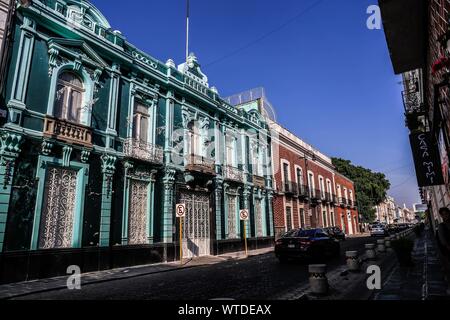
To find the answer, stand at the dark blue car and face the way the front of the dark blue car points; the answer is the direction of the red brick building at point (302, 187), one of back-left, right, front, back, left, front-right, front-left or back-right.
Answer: front-left

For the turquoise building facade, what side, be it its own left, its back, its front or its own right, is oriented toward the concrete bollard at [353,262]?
front

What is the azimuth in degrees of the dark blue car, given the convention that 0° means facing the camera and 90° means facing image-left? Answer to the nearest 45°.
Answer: approximately 225°

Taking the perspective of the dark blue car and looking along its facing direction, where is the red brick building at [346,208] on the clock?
The red brick building is roughly at 11 o'clock from the dark blue car.

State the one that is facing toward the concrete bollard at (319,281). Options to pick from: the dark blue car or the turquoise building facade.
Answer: the turquoise building facade

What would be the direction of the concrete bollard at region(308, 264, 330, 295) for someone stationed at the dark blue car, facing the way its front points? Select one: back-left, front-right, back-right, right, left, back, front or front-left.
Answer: back-right

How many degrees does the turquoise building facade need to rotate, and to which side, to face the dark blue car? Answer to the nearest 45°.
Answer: approximately 45° to its left

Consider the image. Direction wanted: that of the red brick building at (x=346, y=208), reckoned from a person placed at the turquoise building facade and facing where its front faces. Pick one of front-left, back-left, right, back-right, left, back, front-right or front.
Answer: left

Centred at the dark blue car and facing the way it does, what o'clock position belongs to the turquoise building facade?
The turquoise building facade is roughly at 7 o'clock from the dark blue car.

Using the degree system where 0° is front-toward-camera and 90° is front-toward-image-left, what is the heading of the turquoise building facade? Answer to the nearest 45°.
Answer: approximately 315°

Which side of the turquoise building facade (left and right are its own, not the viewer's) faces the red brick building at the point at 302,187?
left

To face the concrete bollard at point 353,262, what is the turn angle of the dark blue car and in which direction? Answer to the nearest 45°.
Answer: approximately 90° to its right

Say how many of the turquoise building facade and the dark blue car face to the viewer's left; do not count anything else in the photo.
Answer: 0

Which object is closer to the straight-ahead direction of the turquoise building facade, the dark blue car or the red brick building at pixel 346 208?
the dark blue car
